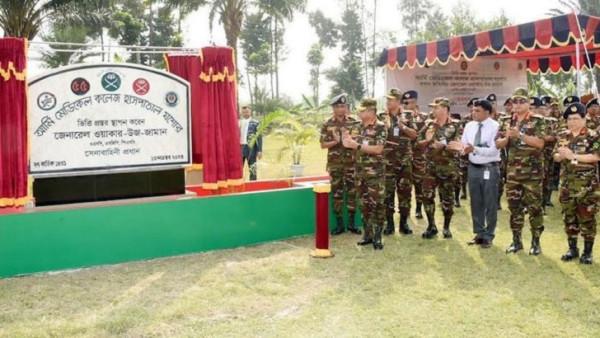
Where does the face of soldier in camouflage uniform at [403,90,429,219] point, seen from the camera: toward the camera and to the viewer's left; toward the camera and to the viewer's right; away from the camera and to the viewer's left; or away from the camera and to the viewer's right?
toward the camera and to the viewer's left

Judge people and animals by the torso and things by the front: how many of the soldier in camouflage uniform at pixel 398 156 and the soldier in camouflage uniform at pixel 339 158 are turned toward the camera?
2

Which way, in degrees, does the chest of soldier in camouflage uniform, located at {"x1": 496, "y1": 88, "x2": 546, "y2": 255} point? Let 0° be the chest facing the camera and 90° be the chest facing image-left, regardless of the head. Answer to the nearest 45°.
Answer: approximately 45°

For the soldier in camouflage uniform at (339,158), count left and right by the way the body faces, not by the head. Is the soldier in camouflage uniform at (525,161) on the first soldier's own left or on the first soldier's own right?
on the first soldier's own left

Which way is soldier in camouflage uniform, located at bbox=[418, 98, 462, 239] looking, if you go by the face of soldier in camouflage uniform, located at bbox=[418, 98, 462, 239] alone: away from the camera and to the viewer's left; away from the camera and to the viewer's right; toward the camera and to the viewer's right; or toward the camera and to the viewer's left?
toward the camera and to the viewer's left

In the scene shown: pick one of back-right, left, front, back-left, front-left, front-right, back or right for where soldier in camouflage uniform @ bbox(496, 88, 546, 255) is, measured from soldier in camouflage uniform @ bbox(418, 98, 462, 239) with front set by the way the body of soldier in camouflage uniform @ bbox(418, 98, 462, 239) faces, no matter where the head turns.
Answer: left

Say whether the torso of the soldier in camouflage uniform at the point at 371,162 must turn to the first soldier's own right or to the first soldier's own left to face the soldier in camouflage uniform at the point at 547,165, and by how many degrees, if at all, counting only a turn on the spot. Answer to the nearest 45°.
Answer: approximately 180°

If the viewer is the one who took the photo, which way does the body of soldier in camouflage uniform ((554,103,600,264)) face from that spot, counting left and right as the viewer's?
facing the viewer and to the left of the viewer
